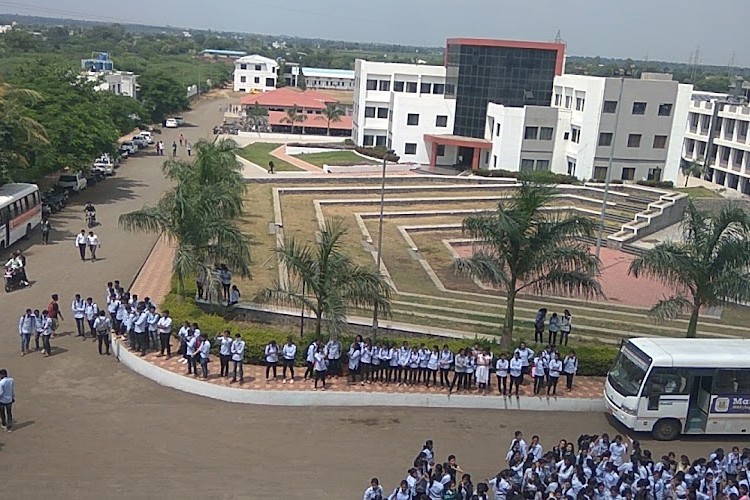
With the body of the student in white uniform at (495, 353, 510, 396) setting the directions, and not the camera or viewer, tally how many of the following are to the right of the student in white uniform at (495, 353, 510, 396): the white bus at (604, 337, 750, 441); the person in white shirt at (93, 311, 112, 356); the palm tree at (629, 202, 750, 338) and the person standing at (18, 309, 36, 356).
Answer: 2

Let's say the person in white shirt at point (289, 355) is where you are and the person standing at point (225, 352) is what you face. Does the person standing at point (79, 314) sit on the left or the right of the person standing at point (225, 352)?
right

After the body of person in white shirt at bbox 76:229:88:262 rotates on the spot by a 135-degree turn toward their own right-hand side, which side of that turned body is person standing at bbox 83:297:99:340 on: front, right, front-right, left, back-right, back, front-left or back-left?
back-left

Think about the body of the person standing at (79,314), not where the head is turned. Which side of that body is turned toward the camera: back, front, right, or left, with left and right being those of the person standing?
front

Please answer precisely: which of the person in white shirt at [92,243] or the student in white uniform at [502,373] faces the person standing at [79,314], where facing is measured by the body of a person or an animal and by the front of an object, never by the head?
the person in white shirt

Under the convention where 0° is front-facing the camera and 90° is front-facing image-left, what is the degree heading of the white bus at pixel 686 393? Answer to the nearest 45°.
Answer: approximately 45°

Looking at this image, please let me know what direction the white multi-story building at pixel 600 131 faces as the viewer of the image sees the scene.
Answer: facing the viewer

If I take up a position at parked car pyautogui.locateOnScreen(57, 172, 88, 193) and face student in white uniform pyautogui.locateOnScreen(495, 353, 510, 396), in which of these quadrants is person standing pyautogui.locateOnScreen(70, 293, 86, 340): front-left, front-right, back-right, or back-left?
front-right

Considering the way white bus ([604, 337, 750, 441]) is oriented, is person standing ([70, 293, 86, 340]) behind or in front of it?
in front

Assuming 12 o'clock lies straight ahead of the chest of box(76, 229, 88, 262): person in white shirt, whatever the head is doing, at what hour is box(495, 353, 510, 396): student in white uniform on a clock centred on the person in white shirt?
The student in white uniform is roughly at 11 o'clock from the person in white shirt.

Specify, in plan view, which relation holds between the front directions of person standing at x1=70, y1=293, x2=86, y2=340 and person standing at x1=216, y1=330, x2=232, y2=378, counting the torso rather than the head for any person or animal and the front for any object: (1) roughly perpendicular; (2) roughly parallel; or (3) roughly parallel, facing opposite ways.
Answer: roughly parallel

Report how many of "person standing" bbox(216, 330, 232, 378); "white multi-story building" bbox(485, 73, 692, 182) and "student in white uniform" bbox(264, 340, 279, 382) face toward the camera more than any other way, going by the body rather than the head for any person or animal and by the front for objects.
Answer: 3

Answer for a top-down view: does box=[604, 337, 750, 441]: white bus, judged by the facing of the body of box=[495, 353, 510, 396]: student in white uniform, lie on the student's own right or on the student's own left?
on the student's own left

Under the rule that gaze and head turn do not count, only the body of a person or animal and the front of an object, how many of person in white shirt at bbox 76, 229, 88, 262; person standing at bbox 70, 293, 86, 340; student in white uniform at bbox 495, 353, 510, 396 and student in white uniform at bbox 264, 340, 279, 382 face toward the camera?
4

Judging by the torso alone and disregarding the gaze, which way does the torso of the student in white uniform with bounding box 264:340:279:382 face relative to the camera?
toward the camera

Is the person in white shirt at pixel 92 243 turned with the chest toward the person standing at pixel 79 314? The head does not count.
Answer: yes
